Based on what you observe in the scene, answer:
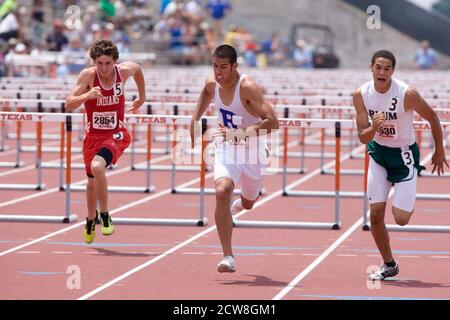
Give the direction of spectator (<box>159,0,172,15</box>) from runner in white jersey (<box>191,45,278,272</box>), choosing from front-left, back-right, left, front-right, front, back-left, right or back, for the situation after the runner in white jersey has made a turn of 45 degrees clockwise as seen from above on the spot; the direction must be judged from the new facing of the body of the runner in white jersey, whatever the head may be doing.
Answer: right

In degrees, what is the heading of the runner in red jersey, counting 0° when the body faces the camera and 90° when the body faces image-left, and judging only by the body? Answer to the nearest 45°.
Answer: approximately 0°

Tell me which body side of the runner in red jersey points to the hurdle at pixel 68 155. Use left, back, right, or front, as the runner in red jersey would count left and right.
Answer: back

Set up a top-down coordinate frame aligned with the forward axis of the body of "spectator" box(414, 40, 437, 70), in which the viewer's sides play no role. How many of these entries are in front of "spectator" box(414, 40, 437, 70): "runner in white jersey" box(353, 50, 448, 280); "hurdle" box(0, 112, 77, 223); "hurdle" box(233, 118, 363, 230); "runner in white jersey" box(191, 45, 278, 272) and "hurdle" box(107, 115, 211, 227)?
5

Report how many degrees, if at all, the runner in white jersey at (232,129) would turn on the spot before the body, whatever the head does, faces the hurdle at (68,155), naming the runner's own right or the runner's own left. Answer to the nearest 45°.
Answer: approximately 90° to the runner's own right

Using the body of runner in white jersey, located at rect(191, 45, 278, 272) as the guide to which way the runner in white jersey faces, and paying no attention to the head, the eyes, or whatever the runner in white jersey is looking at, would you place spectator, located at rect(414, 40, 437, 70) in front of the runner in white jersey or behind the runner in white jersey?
behind

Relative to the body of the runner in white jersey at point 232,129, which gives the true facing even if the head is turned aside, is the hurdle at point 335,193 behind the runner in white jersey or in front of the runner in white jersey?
behind

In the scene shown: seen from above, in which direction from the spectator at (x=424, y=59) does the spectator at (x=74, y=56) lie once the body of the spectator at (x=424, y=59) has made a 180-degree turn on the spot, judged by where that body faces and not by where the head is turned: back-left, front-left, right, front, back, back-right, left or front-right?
back-left

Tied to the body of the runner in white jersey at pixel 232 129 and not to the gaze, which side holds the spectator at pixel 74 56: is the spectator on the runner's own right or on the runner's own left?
on the runner's own right

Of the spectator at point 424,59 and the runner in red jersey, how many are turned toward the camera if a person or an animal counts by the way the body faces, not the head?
2

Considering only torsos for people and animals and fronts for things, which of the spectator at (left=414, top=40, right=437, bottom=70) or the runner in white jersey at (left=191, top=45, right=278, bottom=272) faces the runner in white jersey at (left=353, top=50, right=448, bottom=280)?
the spectator

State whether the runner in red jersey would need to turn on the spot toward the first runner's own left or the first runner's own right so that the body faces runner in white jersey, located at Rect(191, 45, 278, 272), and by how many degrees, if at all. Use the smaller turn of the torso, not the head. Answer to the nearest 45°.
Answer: approximately 45° to the first runner's own left

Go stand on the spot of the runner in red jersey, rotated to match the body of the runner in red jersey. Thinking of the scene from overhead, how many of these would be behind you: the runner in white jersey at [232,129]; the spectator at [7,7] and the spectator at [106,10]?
2

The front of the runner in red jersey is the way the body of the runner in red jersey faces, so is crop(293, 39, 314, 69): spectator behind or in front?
behind
